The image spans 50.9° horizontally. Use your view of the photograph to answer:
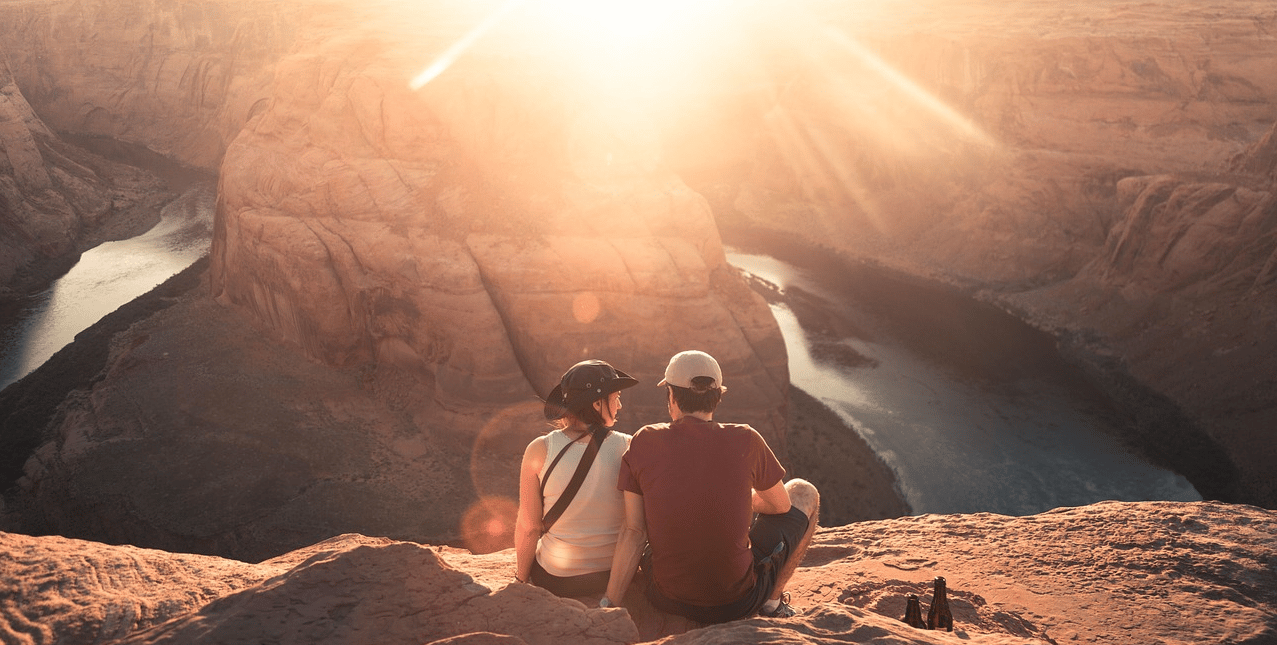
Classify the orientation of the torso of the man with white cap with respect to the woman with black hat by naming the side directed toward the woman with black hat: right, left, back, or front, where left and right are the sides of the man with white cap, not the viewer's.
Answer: left

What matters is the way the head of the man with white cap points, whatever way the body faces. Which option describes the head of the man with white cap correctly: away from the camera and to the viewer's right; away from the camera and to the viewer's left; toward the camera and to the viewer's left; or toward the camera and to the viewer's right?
away from the camera and to the viewer's left

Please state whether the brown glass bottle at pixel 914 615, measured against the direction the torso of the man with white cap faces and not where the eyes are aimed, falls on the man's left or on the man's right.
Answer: on the man's right

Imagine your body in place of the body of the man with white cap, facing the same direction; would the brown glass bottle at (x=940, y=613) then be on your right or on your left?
on your right

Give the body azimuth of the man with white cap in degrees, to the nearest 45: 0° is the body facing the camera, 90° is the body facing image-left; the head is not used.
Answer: approximately 180°
